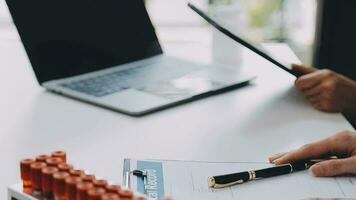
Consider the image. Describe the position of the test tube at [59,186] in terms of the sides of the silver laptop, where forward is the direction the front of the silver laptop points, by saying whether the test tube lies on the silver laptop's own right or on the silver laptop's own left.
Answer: on the silver laptop's own right

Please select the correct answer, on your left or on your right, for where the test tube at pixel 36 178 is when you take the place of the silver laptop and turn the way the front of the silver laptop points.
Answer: on your right

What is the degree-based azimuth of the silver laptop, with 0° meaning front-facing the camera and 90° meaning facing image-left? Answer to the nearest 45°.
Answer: approximately 315°

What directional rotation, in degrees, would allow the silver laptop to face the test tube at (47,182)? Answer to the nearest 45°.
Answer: approximately 45° to its right

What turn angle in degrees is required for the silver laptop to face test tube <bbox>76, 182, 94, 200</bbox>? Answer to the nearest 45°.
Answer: approximately 45° to its right

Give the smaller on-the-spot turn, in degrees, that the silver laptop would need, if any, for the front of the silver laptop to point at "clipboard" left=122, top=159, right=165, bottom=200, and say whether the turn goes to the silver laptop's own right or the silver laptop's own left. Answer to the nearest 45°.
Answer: approximately 45° to the silver laptop's own right
